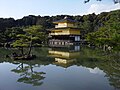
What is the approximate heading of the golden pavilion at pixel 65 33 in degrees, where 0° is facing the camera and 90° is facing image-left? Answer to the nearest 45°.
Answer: approximately 45°
